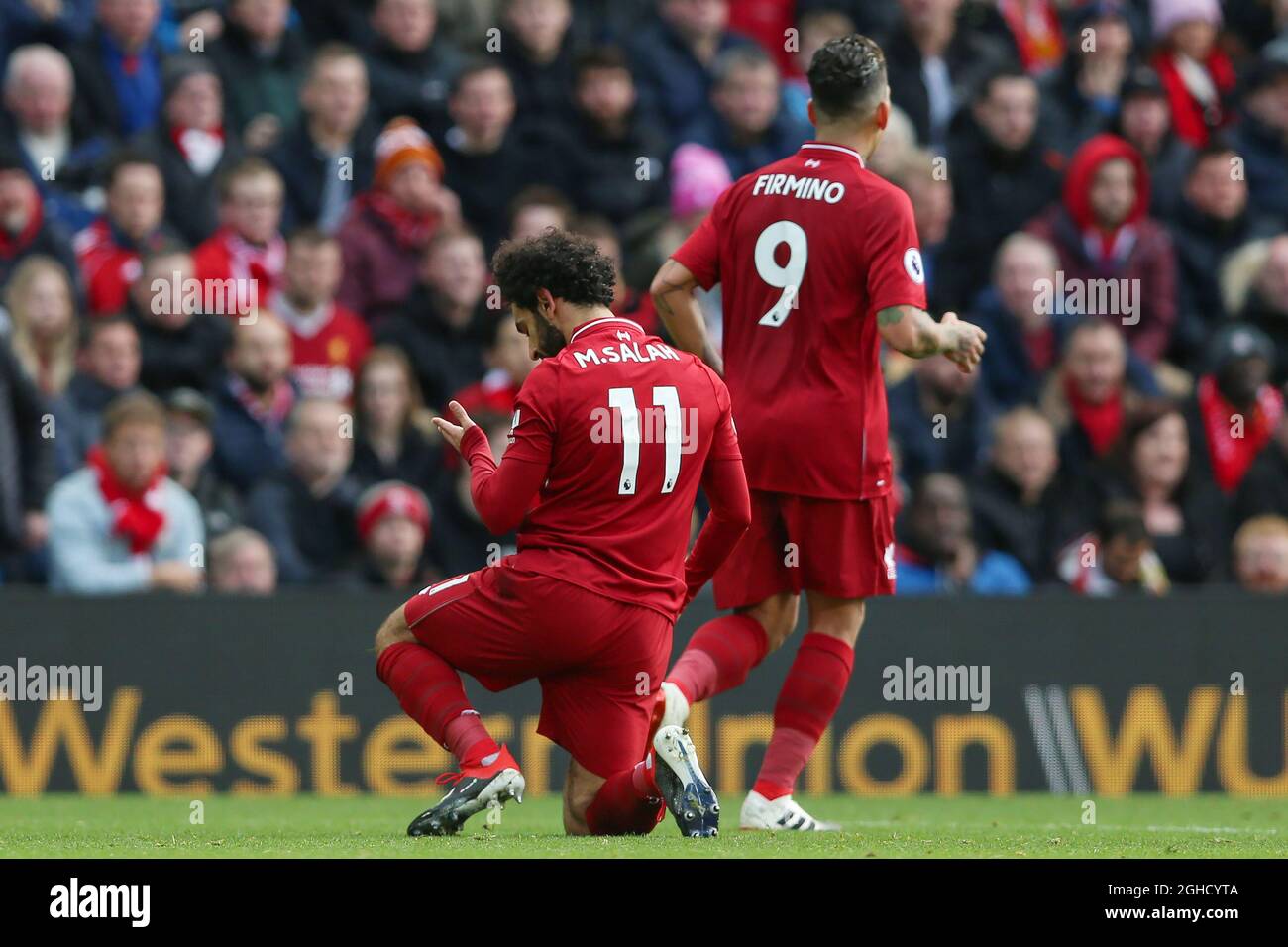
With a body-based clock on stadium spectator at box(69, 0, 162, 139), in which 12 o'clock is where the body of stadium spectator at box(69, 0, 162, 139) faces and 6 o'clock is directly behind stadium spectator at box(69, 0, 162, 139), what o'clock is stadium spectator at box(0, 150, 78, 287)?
stadium spectator at box(0, 150, 78, 287) is roughly at 1 o'clock from stadium spectator at box(69, 0, 162, 139).

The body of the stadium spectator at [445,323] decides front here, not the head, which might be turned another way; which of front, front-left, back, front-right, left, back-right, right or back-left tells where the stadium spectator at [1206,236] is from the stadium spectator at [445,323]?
left

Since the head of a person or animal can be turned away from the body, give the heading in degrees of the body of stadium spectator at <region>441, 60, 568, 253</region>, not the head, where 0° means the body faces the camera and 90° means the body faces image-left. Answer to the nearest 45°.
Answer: approximately 0°

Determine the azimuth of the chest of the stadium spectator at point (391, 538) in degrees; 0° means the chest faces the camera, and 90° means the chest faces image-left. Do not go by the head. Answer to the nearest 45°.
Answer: approximately 0°

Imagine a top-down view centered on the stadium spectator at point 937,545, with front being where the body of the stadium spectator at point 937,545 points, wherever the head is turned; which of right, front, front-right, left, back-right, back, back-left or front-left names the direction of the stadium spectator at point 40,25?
right
